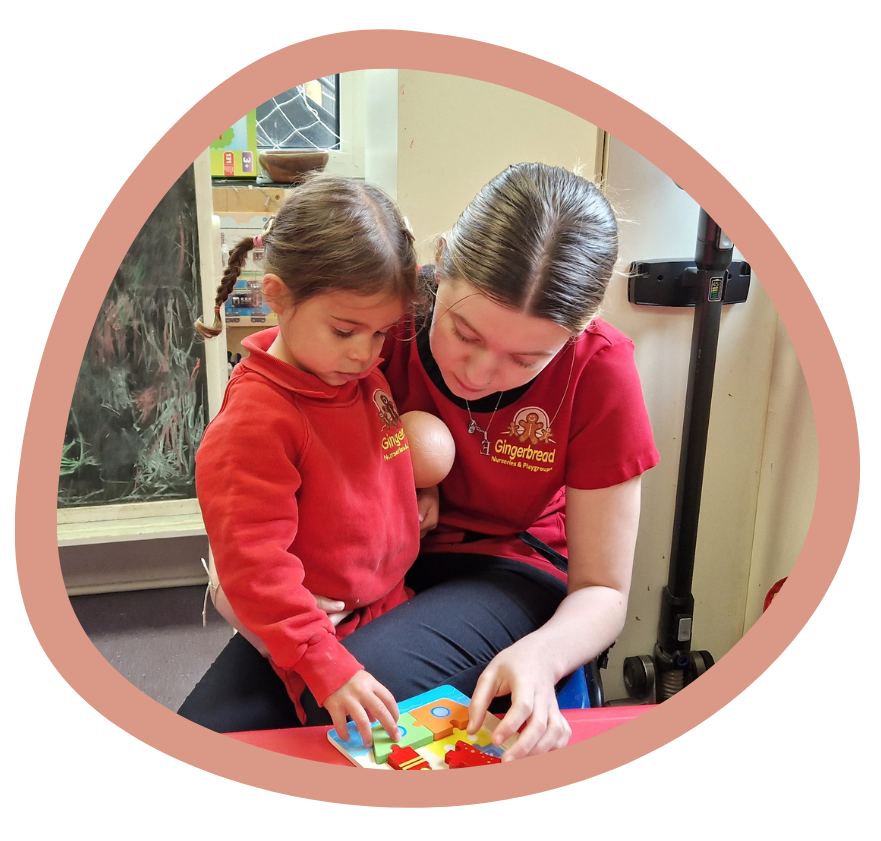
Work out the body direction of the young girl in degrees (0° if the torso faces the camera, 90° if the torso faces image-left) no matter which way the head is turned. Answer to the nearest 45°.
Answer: approximately 315°

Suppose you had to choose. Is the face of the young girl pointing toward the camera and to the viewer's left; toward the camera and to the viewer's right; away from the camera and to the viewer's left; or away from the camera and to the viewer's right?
toward the camera and to the viewer's right

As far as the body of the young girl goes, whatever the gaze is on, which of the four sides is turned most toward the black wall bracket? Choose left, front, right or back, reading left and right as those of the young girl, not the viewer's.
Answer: left

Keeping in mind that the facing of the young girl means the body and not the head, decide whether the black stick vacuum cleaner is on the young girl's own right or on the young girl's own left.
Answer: on the young girl's own left

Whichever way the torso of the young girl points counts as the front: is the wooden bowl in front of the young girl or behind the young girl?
behind

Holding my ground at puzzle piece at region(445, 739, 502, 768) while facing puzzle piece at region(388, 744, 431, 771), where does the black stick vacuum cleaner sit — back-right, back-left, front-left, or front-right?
back-right
